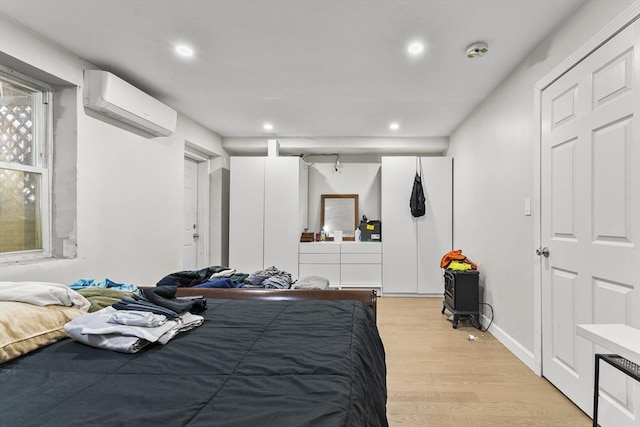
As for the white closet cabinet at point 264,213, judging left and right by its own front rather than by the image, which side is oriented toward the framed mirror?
left

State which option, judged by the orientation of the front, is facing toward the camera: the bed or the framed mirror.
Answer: the framed mirror

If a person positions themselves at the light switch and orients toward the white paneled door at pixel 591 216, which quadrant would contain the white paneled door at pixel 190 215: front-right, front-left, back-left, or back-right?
back-right

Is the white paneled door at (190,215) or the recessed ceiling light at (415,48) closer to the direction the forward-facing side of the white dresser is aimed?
the recessed ceiling light

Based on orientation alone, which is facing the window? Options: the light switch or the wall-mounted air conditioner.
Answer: the light switch

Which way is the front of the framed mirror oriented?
toward the camera

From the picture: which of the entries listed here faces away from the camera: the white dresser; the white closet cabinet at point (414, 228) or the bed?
the bed

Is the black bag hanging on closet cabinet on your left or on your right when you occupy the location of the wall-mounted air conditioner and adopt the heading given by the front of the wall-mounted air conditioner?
on your left

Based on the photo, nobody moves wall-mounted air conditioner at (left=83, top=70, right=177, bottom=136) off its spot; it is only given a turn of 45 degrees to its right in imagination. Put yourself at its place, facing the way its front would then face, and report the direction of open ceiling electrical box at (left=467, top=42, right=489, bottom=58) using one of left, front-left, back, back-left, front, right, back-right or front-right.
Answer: front-left

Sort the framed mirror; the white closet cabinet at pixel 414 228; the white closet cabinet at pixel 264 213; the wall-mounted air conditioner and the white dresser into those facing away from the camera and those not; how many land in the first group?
0

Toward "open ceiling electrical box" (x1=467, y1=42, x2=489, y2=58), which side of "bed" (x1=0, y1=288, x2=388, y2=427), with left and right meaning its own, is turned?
right

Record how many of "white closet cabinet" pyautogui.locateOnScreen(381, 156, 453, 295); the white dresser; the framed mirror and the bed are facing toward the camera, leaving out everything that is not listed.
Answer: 3

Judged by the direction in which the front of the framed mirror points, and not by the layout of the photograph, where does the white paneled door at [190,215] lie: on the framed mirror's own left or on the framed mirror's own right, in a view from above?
on the framed mirror's own right

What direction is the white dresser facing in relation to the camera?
toward the camera

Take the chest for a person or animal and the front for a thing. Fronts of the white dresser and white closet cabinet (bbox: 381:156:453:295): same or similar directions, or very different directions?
same or similar directions

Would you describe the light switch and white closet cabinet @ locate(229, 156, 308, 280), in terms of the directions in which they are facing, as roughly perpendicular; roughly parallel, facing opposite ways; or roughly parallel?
roughly perpendicular

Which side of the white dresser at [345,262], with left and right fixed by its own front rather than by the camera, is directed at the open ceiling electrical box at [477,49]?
front

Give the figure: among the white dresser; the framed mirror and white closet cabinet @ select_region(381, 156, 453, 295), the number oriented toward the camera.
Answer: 3

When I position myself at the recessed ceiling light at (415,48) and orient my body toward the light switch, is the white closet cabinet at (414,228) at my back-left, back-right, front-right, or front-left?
front-left

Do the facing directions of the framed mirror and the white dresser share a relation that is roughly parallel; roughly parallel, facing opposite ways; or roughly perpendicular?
roughly parallel

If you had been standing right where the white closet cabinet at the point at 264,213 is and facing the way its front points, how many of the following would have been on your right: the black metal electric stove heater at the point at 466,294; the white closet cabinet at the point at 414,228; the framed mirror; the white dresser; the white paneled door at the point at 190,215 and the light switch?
1
